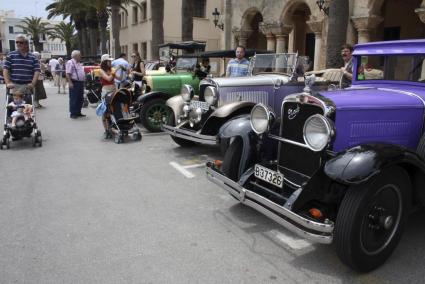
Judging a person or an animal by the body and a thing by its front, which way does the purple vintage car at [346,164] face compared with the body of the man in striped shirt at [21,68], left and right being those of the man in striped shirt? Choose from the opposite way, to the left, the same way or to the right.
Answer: to the right

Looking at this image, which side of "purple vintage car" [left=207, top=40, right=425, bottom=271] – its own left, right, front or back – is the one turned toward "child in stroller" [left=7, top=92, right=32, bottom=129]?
right

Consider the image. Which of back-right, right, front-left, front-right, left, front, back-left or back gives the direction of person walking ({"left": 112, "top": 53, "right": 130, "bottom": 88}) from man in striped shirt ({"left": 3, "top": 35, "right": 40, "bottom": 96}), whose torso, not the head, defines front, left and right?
back-left

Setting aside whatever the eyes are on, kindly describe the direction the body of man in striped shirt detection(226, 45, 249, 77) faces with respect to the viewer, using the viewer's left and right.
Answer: facing the viewer

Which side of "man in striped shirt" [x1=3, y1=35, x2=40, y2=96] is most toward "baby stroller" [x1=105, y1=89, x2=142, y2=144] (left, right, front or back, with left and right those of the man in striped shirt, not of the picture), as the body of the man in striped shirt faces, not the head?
left

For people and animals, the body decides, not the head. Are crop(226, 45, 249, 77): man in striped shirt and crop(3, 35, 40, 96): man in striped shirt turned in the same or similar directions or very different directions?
same or similar directions

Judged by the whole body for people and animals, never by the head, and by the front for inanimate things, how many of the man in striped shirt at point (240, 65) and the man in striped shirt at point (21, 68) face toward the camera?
2

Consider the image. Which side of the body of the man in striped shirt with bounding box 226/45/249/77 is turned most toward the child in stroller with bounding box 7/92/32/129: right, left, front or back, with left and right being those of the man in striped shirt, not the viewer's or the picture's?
right

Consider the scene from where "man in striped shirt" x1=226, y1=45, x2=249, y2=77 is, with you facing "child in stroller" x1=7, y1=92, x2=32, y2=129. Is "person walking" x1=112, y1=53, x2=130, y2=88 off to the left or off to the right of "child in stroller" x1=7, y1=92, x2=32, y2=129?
right

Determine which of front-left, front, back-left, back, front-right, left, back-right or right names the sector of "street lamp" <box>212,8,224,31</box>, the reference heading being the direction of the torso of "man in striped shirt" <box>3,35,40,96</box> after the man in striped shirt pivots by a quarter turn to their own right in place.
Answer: back-right
